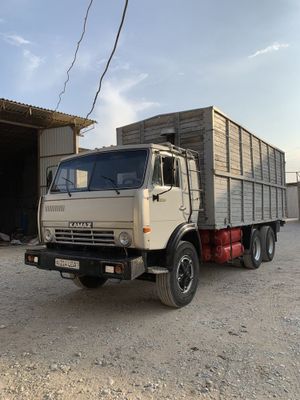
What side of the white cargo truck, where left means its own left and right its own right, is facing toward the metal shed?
right

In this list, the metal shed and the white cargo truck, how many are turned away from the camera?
0

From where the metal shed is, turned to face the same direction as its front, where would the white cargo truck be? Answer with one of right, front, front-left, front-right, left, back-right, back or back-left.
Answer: front-right

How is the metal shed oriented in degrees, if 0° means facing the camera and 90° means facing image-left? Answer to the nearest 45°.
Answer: approximately 315°

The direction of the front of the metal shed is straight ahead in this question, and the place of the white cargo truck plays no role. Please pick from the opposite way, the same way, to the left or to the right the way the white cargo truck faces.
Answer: to the right

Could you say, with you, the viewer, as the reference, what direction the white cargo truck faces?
facing the viewer and to the left of the viewer
